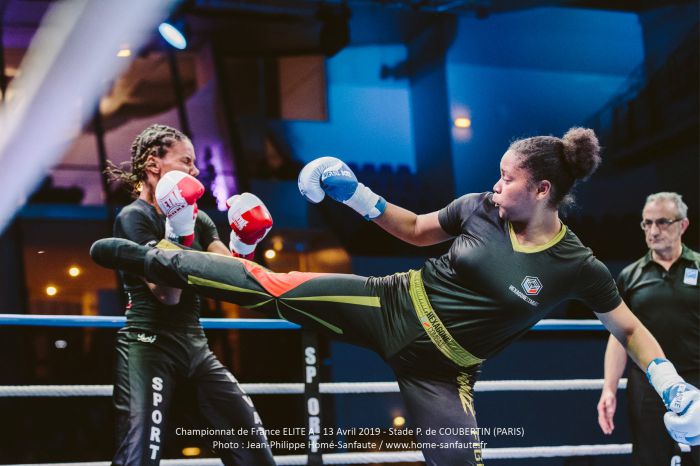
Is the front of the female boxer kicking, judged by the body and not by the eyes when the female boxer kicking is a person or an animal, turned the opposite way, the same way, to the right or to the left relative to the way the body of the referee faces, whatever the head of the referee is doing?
the same way

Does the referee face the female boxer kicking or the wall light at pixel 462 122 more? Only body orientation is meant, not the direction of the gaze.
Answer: the female boxer kicking

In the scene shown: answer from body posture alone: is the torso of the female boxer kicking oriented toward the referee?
no

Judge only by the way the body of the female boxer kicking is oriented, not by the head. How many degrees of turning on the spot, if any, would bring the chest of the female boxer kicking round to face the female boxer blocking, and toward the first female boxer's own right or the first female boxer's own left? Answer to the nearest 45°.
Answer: approximately 45° to the first female boxer's own right

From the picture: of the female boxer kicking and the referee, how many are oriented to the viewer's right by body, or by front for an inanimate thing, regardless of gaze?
0

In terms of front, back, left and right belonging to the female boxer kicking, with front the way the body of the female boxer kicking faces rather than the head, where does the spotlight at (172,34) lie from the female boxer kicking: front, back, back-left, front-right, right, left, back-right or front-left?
right

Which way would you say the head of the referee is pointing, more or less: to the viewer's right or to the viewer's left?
to the viewer's left

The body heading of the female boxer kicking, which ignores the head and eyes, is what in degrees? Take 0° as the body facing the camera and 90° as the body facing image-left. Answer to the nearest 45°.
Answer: approximately 45°

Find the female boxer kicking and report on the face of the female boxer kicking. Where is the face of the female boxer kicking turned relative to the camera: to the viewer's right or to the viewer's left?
to the viewer's left

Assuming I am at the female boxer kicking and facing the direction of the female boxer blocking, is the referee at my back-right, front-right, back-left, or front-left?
back-right

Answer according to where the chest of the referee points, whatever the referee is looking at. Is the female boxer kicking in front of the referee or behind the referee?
in front

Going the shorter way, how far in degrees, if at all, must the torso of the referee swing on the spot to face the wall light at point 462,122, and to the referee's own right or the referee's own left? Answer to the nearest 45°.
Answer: approximately 135° to the referee's own right

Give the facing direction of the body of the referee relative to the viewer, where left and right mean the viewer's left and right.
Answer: facing the viewer and to the left of the viewer
